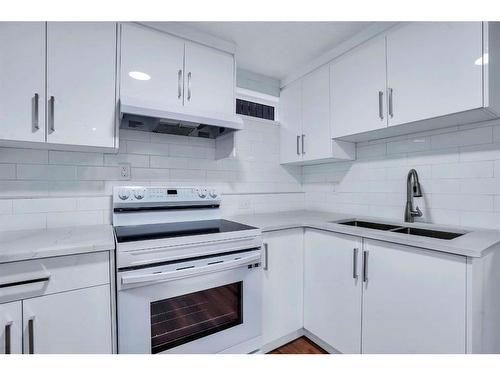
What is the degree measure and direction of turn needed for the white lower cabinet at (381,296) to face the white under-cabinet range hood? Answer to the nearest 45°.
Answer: approximately 45° to its right

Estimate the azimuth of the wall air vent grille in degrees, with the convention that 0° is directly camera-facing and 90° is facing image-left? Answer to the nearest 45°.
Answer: approximately 315°

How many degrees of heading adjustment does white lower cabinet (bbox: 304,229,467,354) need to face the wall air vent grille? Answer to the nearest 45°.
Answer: approximately 90° to its right

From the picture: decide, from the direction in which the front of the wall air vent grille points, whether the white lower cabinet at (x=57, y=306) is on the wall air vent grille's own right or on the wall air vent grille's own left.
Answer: on the wall air vent grille's own right
